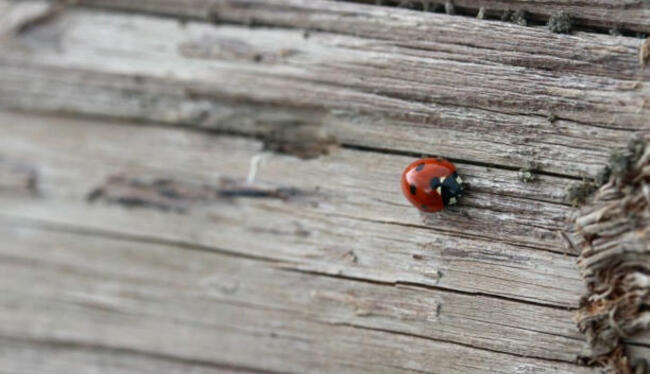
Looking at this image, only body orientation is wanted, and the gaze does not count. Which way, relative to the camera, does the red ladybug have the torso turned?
to the viewer's right
